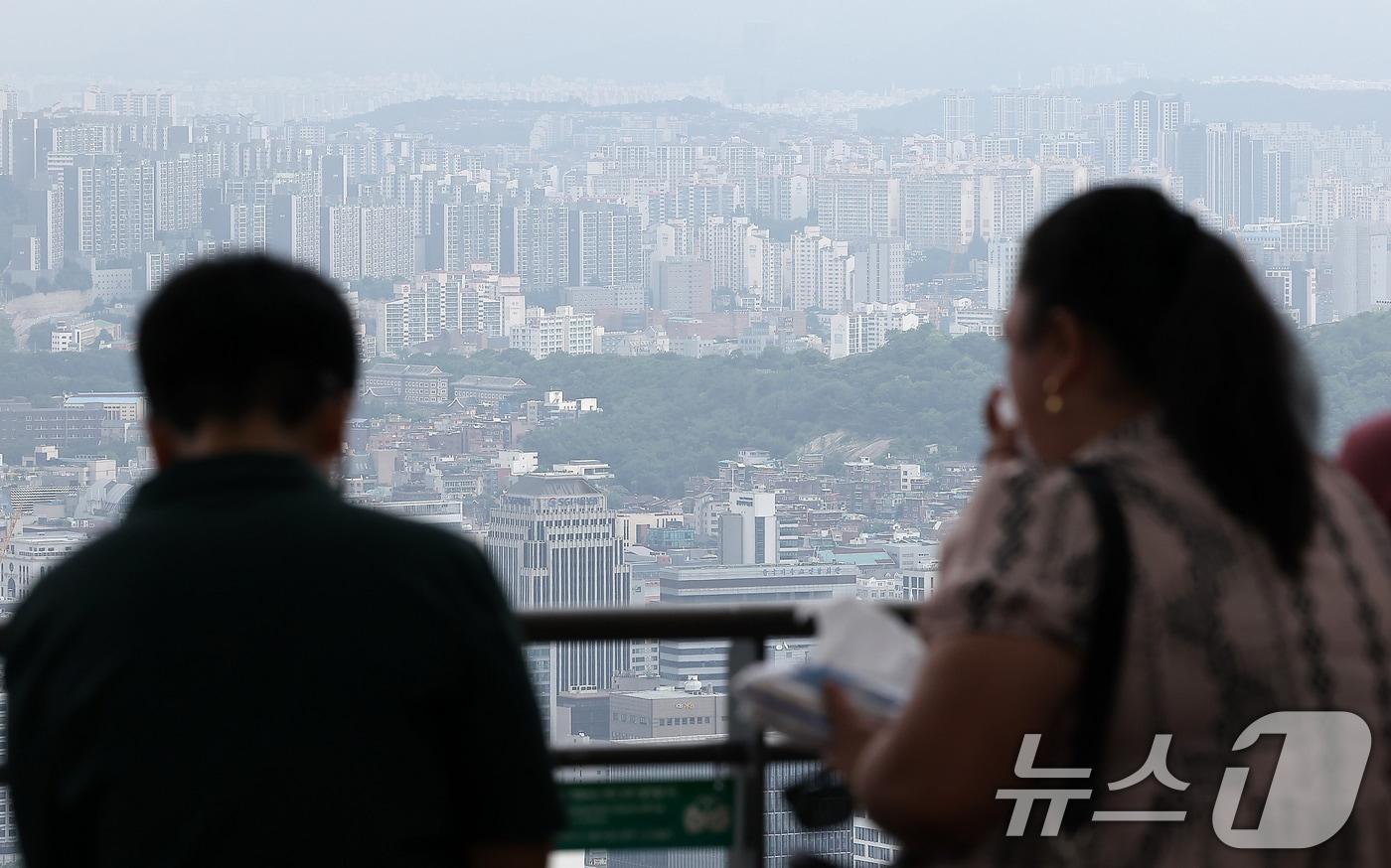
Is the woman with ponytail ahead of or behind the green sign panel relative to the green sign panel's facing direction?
ahead

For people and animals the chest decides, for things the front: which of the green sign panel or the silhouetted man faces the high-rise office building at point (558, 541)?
the silhouetted man

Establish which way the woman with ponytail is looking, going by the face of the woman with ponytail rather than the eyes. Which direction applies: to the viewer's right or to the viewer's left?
to the viewer's left

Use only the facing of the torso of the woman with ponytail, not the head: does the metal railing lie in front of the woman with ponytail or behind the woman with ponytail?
in front

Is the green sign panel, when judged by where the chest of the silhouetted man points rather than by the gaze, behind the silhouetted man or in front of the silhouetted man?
in front

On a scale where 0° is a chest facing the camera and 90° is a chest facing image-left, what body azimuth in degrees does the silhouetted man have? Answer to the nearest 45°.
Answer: approximately 180°

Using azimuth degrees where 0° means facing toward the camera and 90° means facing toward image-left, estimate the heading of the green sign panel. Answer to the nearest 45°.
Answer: approximately 0°

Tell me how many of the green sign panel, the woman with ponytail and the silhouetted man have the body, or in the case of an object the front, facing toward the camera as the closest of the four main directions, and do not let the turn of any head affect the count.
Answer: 1

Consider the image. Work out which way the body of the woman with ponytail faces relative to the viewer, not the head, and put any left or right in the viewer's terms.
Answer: facing away from the viewer and to the left of the viewer

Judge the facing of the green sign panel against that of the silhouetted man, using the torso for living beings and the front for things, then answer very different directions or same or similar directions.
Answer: very different directions

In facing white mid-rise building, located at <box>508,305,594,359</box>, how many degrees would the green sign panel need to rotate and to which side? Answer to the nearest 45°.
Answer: approximately 180°

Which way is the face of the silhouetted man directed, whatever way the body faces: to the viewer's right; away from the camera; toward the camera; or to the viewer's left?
away from the camera

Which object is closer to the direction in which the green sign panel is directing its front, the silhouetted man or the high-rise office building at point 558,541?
the silhouetted man
